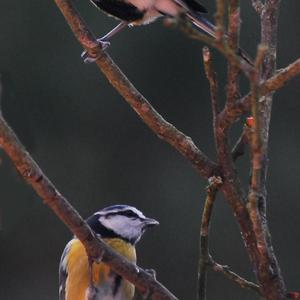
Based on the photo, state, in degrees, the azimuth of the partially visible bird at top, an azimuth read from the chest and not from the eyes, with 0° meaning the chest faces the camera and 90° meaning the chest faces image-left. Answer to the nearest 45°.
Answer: approximately 90°

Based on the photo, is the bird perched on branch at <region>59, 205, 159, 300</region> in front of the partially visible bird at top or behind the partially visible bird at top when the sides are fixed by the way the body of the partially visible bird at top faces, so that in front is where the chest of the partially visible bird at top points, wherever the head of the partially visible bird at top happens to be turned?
in front

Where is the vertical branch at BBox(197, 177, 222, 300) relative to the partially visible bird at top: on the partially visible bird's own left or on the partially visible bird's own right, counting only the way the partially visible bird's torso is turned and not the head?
on the partially visible bird's own left
